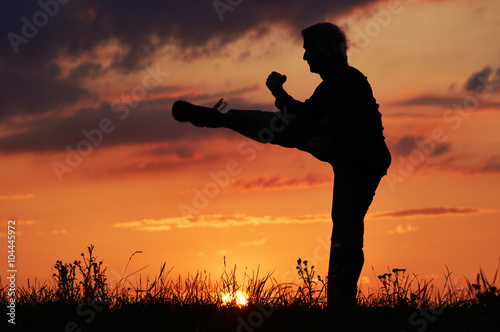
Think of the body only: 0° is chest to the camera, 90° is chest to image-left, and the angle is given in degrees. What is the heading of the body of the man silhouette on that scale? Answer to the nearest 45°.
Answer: approximately 90°
